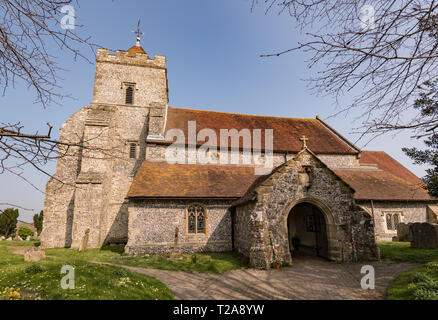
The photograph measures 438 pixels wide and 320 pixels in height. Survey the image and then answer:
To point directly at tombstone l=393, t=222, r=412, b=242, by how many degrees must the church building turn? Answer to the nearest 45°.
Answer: approximately 90° to its left

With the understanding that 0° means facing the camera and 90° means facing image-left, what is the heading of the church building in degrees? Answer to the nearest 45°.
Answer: approximately 0°

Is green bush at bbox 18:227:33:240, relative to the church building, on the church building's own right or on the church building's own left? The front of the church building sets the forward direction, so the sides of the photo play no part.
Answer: on the church building's own right

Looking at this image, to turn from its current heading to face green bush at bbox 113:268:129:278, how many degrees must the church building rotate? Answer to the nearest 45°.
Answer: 0° — it already faces it

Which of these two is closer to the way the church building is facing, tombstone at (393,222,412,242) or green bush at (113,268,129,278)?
the green bush

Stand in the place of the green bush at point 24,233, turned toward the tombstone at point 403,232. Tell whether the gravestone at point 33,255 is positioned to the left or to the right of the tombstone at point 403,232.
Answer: right
